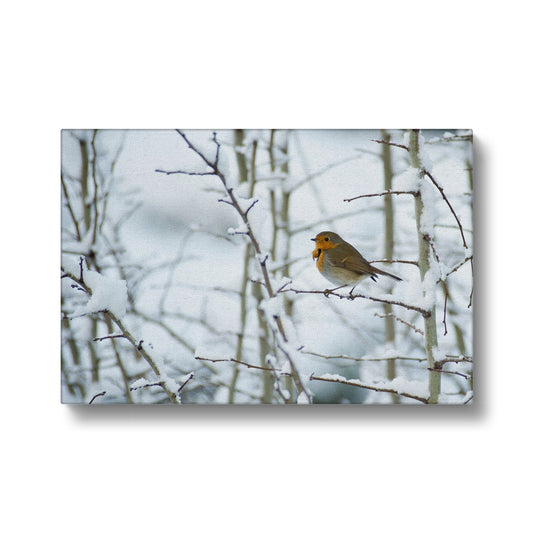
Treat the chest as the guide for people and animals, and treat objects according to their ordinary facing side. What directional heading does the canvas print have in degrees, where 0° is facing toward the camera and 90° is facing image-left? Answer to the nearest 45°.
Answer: approximately 0°
